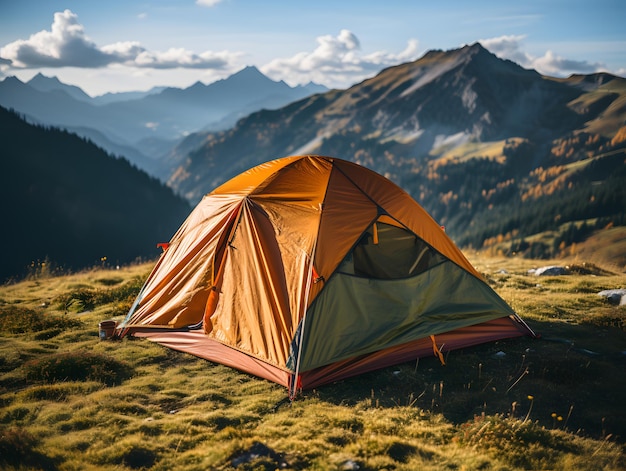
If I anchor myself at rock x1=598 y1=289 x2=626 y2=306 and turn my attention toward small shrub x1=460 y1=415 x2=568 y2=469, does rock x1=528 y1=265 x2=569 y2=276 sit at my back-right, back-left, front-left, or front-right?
back-right

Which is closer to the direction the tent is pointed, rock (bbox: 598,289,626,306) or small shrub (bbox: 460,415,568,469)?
the small shrub
